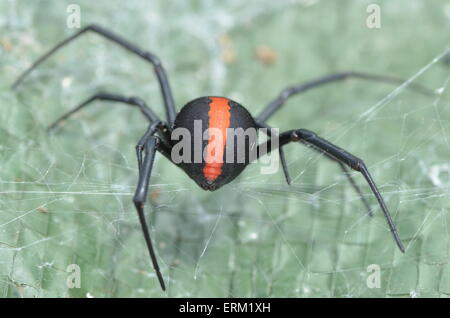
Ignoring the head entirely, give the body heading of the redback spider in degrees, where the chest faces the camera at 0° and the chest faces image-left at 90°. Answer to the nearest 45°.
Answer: approximately 180°

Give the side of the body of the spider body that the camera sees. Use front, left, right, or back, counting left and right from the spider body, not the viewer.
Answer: back
